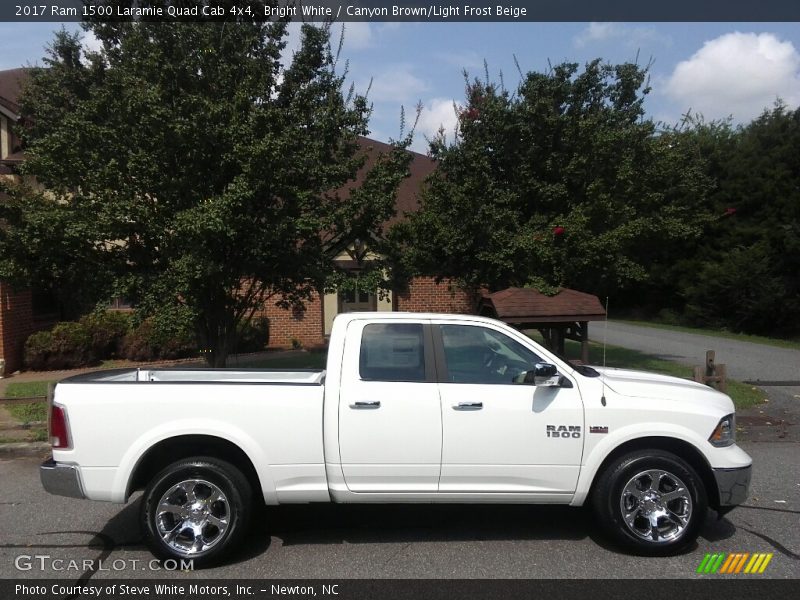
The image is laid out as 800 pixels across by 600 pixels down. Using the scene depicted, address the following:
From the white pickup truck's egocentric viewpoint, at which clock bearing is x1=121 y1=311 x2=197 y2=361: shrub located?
The shrub is roughly at 8 o'clock from the white pickup truck.

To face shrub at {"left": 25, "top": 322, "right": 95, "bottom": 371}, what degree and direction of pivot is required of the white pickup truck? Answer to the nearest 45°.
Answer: approximately 135° to its left

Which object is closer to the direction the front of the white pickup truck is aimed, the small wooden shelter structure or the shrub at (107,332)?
the small wooden shelter structure

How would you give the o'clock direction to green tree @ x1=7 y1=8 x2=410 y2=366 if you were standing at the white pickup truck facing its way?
The green tree is roughly at 8 o'clock from the white pickup truck.

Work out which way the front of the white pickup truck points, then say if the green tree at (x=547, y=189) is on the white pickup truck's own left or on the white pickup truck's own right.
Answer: on the white pickup truck's own left

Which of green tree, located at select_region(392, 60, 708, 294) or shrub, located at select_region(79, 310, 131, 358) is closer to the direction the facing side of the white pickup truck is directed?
the green tree

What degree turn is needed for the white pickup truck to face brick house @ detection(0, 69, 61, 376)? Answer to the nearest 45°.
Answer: approximately 135° to its left

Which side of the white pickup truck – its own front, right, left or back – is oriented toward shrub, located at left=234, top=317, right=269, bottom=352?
left

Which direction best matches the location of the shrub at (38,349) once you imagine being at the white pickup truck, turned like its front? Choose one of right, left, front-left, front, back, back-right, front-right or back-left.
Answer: back-left

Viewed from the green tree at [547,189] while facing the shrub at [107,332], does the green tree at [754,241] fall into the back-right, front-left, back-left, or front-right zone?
back-right

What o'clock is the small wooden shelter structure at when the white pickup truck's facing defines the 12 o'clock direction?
The small wooden shelter structure is roughly at 10 o'clock from the white pickup truck.

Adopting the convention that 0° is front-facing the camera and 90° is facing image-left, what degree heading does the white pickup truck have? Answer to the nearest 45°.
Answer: approximately 270°

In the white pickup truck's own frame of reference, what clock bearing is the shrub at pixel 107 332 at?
The shrub is roughly at 8 o'clock from the white pickup truck.

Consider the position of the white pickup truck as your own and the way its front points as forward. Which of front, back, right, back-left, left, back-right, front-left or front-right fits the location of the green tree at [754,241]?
front-left
